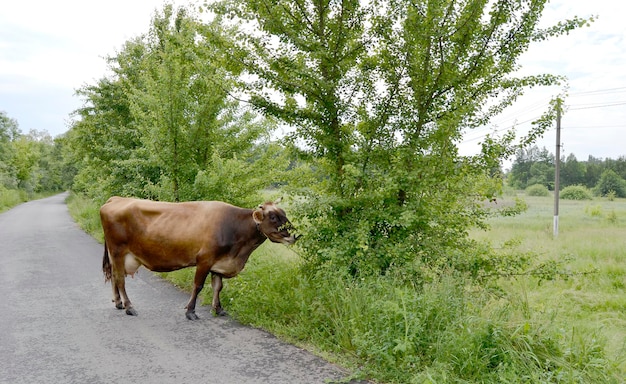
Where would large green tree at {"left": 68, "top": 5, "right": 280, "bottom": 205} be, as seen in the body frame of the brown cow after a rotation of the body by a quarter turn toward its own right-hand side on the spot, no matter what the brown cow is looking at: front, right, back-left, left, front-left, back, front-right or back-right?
back

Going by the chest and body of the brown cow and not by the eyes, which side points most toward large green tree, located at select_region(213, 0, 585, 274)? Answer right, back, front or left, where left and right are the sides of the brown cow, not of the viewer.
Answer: front

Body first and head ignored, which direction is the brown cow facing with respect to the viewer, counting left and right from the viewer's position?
facing to the right of the viewer
